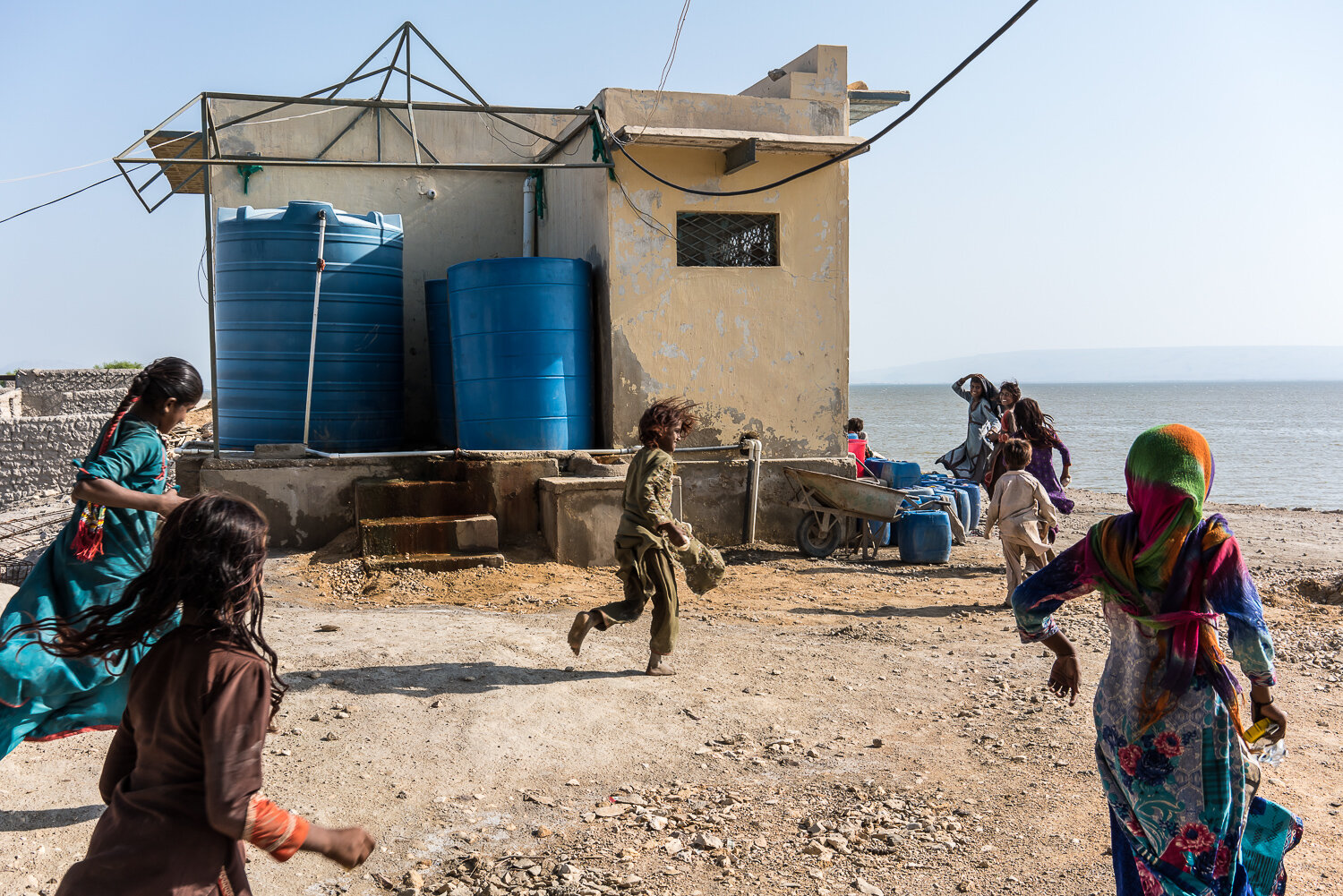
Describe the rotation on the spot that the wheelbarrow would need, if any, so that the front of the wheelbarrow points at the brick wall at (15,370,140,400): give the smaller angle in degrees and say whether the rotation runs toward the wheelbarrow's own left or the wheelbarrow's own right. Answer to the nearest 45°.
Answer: approximately 45° to the wheelbarrow's own right

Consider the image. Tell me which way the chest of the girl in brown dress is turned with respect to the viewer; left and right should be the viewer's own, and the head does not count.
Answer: facing away from the viewer and to the right of the viewer

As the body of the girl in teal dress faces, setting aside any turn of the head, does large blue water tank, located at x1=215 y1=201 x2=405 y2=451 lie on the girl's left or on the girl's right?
on the girl's left

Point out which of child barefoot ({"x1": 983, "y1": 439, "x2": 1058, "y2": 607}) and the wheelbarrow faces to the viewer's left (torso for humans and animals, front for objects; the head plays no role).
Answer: the wheelbarrow

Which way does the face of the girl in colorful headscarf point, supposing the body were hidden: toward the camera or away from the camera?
away from the camera

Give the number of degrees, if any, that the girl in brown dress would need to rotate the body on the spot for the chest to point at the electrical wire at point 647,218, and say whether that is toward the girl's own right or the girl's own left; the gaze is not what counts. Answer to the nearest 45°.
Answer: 0° — they already face it

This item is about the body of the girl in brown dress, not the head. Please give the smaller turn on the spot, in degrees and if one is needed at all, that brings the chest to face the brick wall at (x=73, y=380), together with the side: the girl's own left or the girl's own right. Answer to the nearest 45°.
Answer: approximately 45° to the girl's own left

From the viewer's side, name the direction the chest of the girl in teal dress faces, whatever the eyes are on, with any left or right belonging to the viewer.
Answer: facing to the right of the viewer

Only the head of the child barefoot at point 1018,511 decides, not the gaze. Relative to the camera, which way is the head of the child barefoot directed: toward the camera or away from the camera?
away from the camera

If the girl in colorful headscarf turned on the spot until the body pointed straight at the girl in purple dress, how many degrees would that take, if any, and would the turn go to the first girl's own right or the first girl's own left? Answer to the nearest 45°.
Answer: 0° — they already face them

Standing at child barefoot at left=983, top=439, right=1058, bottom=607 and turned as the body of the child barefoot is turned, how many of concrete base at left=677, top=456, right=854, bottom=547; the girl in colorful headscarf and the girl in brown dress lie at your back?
2

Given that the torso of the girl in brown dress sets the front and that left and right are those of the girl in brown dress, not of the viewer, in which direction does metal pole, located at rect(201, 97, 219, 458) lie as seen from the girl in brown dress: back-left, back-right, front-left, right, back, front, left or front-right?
front-left

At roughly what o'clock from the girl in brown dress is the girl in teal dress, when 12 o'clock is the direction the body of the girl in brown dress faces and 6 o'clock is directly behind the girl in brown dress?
The girl in teal dress is roughly at 10 o'clock from the girl in brown dress.

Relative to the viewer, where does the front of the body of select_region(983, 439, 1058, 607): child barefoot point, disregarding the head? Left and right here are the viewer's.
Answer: facing away from the viewer
